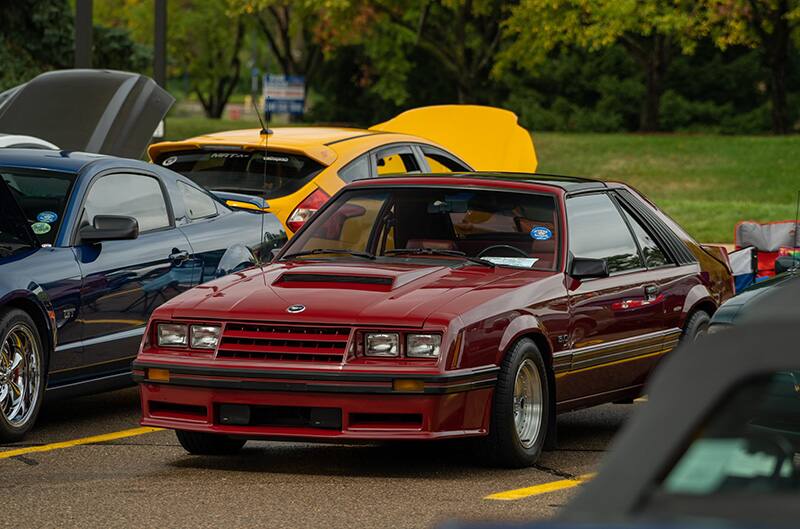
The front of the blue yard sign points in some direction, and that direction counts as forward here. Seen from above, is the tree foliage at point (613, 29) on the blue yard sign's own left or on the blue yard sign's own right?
on the blue yard sign's own left

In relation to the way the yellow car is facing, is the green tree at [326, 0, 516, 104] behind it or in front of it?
in front

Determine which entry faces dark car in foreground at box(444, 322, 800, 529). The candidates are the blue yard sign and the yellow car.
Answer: the blue yard sign

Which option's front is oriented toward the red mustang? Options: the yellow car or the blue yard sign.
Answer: the blue yard sign

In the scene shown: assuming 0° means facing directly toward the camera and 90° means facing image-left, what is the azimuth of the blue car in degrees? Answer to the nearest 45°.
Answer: approximately 45°

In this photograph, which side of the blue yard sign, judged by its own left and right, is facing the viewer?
front

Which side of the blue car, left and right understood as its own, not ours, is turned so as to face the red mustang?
left

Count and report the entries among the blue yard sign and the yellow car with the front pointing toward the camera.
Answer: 1

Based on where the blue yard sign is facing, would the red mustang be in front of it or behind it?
in front

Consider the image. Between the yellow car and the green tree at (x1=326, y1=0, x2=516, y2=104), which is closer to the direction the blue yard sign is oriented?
the yellow car

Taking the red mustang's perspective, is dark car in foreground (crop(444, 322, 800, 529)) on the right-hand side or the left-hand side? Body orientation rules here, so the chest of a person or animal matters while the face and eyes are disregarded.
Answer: on its left

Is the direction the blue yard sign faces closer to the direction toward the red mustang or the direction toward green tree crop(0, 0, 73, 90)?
the red mustang

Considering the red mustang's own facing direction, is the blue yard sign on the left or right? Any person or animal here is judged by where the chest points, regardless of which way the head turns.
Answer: on its right

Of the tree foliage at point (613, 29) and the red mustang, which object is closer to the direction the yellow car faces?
the tree foliage
